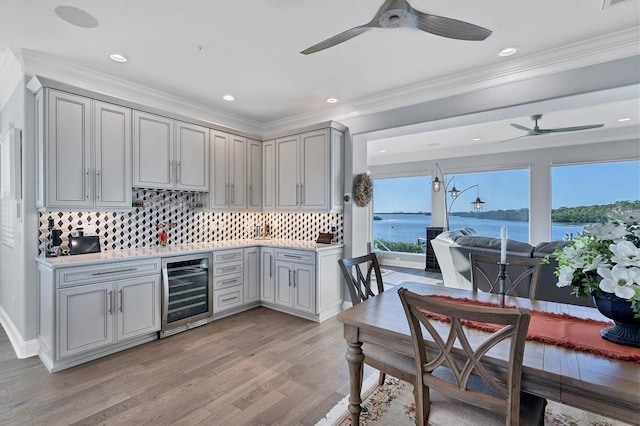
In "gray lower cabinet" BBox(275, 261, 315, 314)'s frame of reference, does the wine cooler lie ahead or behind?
ahead

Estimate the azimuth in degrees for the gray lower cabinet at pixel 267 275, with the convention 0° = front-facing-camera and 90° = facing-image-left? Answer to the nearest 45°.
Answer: approximately 45°

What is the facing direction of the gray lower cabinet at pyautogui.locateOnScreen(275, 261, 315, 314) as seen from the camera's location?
facing the viewer and to the left of the viewer

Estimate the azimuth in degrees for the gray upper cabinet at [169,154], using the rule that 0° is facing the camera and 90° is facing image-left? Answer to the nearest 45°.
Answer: approximately 315°

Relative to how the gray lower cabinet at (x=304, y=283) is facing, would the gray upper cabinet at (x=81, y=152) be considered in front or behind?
in front

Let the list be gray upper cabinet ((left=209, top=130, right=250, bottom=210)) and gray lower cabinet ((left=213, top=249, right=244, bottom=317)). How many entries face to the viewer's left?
0

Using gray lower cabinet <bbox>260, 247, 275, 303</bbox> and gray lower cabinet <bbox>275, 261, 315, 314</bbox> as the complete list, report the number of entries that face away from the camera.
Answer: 0

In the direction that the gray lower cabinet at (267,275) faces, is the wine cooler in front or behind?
in front

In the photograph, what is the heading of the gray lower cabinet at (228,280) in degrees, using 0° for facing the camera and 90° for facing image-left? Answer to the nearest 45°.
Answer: approximately 315°
